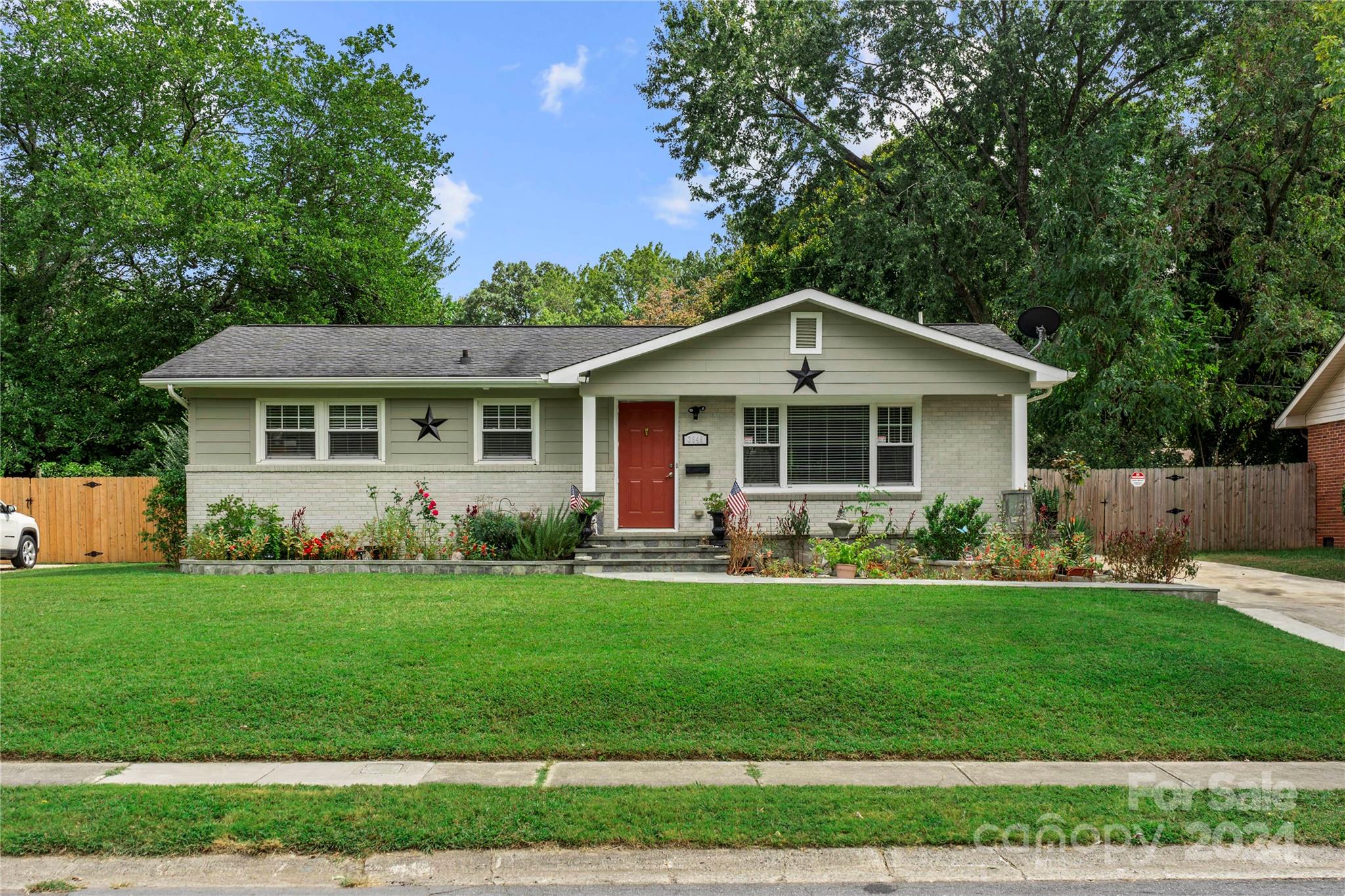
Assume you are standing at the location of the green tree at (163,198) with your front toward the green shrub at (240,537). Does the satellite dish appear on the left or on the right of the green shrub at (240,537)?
left

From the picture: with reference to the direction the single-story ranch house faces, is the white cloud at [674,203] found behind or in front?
behind

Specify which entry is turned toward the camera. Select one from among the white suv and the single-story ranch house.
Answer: the single-story ranch house

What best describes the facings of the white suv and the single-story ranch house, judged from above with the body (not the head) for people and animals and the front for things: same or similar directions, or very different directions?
very different directions

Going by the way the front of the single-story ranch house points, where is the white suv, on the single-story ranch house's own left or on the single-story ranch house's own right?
on the single-story ranch house's own right

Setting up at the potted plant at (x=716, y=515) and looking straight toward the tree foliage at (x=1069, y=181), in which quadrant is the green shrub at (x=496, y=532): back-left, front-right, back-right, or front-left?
back-left

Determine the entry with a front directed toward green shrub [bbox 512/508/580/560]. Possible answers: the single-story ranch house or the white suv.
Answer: the single-story ranch house

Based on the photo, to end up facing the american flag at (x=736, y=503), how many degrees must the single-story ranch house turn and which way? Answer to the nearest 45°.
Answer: approximately 45° to its left

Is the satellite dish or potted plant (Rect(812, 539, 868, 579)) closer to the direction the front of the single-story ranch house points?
the potted plant

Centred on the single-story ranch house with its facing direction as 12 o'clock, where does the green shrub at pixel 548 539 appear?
The green shrub is roughly at 12 o'clock from the single-story ranch house.

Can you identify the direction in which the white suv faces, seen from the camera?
facing away from the viewer and to the right of the viewer

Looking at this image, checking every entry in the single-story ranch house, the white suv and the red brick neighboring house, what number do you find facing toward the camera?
2

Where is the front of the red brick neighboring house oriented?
toward the camera

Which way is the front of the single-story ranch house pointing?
toward the camera
